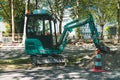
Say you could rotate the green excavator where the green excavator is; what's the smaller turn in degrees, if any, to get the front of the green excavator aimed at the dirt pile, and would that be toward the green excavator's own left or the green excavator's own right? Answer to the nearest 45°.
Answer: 0° — it already faces it

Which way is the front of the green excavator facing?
to the viewer's right
